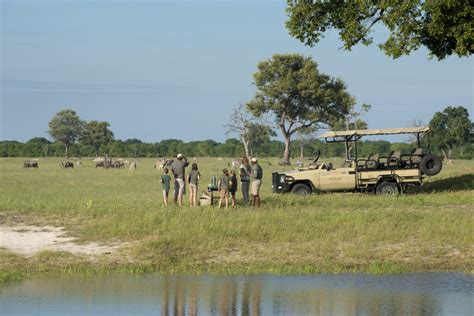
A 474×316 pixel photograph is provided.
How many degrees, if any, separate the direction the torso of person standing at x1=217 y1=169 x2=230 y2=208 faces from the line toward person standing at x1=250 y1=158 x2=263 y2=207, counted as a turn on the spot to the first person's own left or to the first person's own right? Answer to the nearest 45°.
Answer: approximately 45° to the first person's own right

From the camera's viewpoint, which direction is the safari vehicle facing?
to the viewer's left

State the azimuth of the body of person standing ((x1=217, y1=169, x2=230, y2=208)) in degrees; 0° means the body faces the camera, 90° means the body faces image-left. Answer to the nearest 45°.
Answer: approximately 180°

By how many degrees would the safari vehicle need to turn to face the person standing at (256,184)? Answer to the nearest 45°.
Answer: approximately 45° to its left

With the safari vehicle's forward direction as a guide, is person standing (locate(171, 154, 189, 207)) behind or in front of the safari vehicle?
in front

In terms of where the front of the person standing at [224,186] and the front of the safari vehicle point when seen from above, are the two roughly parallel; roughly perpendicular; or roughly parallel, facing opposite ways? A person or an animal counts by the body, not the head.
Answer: roughly perpendicular

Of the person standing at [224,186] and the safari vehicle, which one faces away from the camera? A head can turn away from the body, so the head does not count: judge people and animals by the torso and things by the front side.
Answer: the person standing

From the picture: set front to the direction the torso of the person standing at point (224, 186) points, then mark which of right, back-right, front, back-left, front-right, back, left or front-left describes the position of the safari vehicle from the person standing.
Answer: front-right
